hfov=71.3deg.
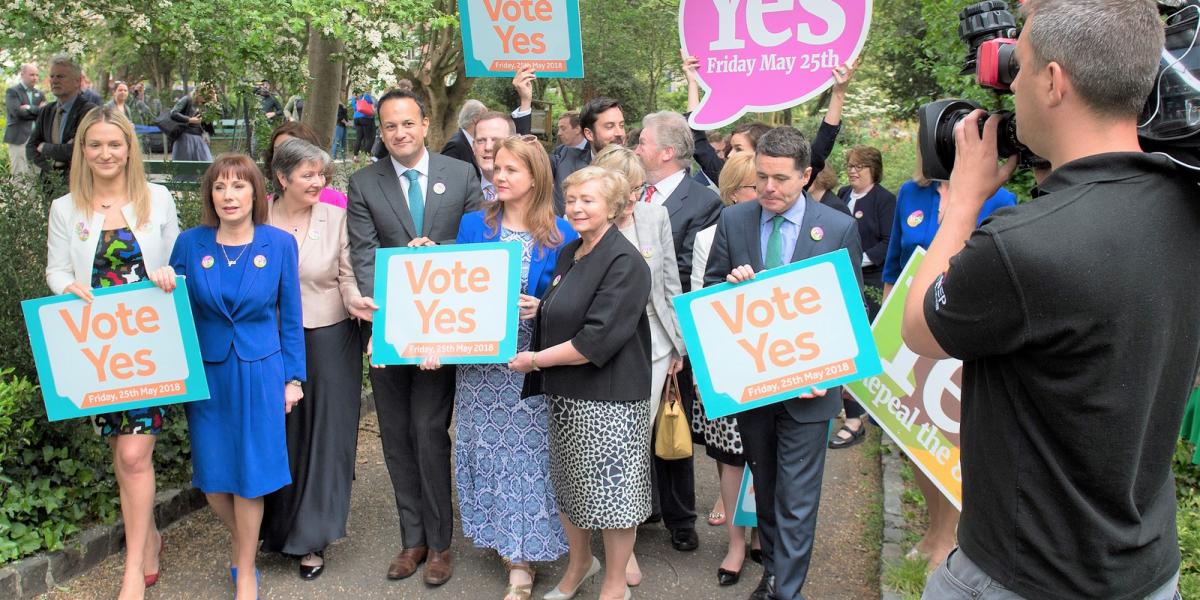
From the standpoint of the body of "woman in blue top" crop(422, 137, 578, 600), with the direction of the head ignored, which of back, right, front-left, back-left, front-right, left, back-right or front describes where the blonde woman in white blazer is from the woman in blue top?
right

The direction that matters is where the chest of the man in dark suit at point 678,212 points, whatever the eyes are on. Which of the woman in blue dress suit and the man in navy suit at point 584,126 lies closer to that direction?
the woman in blue dress suit

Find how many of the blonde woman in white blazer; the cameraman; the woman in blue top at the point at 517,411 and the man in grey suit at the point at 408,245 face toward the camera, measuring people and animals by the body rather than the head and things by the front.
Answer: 3

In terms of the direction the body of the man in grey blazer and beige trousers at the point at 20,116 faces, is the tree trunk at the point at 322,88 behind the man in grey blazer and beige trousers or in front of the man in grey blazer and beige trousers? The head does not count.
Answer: in front

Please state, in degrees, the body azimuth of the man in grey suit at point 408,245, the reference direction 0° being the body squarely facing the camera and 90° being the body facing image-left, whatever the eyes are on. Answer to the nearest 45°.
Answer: approximately 0°

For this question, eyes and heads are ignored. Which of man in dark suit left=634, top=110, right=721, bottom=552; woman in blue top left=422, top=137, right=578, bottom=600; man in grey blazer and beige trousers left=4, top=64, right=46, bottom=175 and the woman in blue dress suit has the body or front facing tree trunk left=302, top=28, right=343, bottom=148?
man in grey blazer and beige trousers left=4, top=64, right=46, bottom=175

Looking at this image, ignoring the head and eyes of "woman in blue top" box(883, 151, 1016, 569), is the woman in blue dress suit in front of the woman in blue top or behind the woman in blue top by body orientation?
in front

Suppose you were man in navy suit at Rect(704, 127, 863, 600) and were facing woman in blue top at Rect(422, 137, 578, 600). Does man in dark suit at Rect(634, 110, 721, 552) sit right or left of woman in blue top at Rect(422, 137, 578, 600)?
right

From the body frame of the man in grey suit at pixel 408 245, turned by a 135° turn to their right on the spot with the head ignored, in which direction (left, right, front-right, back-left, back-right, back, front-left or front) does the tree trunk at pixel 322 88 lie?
front-right

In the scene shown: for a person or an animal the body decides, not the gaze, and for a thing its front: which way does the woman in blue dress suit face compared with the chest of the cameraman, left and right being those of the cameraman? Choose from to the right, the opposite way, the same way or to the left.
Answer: the opposite way

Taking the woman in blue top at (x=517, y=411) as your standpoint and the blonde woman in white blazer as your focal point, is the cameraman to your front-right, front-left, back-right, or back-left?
back-left
